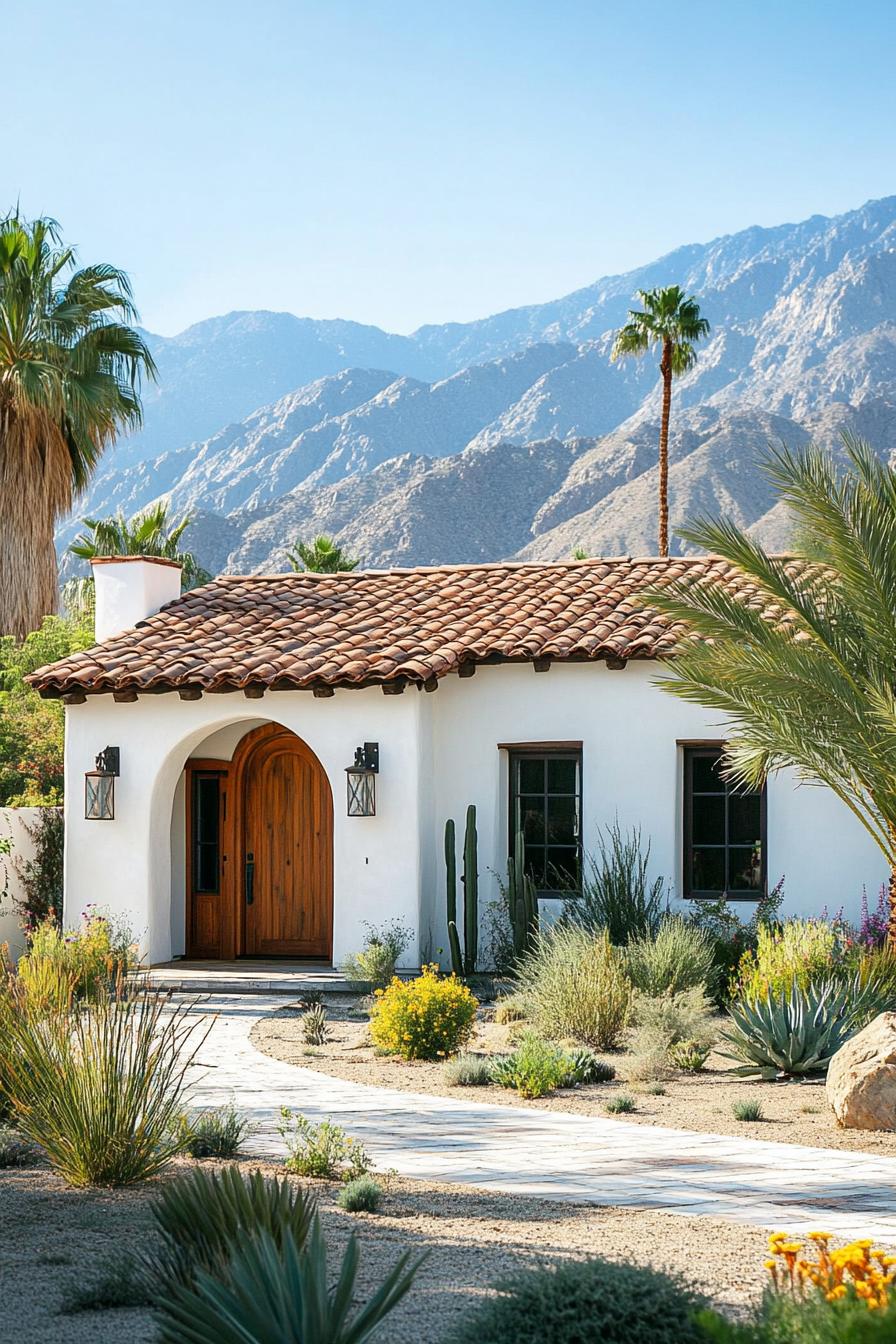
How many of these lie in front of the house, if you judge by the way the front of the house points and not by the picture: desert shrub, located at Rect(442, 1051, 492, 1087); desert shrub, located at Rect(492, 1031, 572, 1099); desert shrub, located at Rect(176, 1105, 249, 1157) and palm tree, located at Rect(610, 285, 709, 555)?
3

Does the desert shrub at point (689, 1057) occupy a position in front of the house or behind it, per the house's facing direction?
in front

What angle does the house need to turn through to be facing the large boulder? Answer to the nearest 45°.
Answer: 0° — it already faces it

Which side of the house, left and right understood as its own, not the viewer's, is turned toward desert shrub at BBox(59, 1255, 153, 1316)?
front

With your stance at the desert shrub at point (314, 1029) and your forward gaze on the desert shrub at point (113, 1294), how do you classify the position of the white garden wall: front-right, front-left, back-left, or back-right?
back-right

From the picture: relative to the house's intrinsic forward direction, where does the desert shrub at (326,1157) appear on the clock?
The desert shrub is roughly at 12 o'clock from the house.

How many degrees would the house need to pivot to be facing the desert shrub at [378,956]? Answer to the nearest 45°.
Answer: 0° — it already faces it

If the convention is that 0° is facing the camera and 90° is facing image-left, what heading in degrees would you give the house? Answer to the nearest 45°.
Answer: approximately 0°

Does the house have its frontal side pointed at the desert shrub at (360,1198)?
yes

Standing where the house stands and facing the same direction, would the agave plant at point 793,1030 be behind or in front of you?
in front

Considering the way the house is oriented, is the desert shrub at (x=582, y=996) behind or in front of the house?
in front

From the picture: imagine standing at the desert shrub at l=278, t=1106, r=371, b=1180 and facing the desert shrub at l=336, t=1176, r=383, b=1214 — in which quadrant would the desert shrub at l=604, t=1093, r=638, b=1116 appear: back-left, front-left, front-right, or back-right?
back-left
